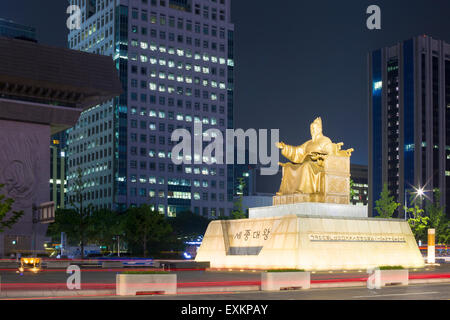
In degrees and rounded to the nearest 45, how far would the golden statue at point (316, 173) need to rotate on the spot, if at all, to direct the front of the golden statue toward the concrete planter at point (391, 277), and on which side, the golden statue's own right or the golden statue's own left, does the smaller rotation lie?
approximately 45° to the golden statue's own left

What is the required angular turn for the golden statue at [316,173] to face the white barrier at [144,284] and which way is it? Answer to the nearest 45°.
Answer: approximately 45° to its left

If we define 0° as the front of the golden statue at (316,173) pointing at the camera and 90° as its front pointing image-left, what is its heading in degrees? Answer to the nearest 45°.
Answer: approximately 45°

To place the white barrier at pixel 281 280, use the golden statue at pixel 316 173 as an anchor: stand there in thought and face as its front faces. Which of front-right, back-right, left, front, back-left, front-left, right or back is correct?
front-left

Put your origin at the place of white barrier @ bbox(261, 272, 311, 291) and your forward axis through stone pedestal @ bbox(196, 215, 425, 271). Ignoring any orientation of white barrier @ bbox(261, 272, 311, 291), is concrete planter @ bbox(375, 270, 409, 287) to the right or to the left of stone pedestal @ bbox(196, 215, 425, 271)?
right
